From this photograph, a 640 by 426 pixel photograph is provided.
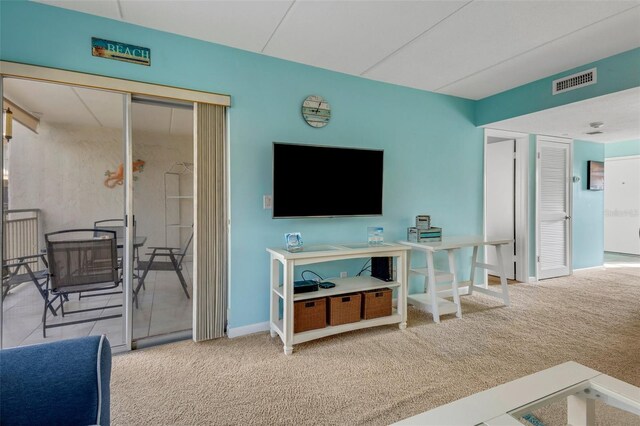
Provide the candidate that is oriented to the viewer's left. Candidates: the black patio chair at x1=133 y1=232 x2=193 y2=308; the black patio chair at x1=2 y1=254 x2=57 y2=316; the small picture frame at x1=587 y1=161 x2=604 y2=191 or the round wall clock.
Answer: the black patio chair at x1=133 y1=232 x2=193 y2=308

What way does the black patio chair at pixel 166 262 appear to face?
to the viewer's left

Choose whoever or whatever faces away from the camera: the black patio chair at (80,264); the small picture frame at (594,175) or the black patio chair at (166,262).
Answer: the black patio chair at (80,264)

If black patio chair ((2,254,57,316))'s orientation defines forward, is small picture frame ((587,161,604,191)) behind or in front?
in front

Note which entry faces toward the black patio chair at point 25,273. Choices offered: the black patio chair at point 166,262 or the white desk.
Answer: the black patio chair at point 166,262

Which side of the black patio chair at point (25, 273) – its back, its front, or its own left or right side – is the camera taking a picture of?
right

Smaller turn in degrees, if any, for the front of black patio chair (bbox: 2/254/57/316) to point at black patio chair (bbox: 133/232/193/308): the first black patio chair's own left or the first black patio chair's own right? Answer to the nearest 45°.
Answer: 0° — it already faces it

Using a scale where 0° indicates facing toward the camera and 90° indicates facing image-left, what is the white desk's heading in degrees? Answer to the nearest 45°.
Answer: approximately 315°

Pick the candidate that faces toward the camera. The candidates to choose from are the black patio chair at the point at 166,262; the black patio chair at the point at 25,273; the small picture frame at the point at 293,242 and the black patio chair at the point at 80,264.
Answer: the small picture frame

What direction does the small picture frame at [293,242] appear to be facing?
toward the camera

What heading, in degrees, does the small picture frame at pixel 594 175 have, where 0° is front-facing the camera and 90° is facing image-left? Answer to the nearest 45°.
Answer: approximately 315°

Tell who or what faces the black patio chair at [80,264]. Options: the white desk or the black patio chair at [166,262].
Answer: the black patio chair at [166,262]

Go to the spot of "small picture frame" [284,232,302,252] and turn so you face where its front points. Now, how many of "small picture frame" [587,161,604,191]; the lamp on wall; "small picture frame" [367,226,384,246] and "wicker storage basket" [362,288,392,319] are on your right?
1

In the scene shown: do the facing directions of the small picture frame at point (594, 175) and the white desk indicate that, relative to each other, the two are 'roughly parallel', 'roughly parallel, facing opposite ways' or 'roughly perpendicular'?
roughly parallel

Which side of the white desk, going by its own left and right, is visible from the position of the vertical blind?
right

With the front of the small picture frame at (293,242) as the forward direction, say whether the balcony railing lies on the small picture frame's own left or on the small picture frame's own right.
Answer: on the small picture frame's own right

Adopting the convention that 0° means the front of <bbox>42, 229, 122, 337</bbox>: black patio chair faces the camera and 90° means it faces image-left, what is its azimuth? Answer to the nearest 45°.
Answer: approximately 180°

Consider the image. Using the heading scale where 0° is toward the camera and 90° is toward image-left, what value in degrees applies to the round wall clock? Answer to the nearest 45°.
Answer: approximately 0°
